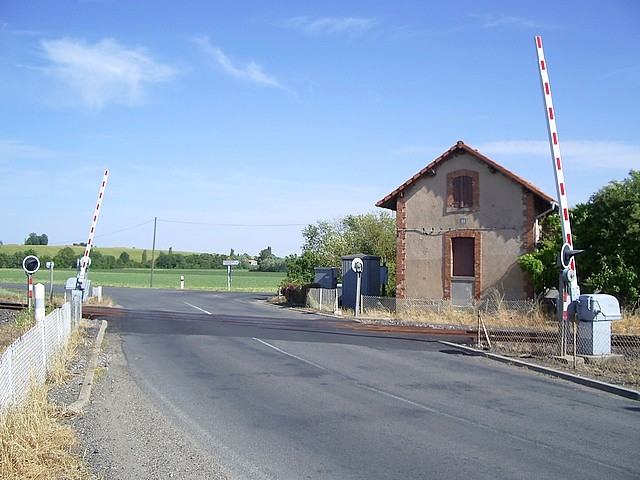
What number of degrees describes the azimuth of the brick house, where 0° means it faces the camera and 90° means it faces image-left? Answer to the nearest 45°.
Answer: approximately 0°

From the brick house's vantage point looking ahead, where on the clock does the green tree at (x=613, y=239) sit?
The green tree is roughly at 10 o'clock from the brick house.

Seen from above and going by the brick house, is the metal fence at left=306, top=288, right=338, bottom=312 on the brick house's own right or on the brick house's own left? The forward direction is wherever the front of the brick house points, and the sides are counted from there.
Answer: on the brick house's own right

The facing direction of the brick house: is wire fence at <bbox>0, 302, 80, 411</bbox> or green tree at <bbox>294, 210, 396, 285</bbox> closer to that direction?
the wire fence

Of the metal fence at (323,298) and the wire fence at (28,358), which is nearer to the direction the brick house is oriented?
the wire fence

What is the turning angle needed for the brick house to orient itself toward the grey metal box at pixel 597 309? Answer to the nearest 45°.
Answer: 0° — it already faces it

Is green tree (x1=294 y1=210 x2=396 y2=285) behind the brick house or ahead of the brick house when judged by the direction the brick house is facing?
behind

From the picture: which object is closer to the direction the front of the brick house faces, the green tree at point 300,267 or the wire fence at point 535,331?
the wire fence

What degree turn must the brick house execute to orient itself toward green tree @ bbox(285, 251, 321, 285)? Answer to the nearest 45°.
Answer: approximately 135° to its right

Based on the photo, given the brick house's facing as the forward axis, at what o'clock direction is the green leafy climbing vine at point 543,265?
The green leafy climbing vine is roughly at 10 o'clock from the brick house.
